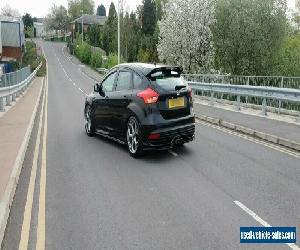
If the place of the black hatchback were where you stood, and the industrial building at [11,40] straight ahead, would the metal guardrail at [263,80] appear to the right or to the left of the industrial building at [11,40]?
right

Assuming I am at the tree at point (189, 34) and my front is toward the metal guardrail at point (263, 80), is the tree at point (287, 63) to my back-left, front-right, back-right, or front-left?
front-left

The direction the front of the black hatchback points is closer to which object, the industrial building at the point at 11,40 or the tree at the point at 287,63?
the industrial building

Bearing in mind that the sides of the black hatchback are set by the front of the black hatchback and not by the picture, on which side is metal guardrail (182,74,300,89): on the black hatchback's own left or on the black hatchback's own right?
on the black hatchback's own right

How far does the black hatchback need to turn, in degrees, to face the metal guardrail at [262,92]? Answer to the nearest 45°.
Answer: approximately 90° to its right

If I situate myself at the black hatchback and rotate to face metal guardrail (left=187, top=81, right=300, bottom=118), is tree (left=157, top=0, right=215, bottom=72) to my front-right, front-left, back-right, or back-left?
front-left

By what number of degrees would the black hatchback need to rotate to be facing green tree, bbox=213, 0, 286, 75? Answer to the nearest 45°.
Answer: approximately 45° to its right

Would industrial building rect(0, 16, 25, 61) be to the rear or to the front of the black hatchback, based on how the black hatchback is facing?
to the front

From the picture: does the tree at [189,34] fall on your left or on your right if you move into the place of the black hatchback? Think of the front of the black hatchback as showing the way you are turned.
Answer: on your right

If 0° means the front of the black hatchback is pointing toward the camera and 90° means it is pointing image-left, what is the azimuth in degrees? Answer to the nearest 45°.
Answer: approximately 135°
